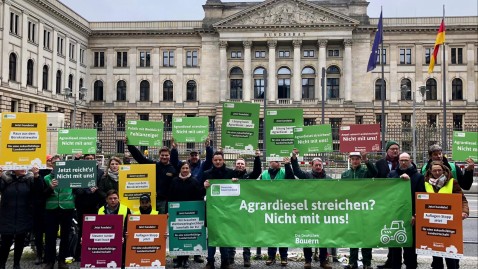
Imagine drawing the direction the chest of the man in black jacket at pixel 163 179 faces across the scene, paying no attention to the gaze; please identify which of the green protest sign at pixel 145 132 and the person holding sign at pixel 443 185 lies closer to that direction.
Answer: the person holding sign

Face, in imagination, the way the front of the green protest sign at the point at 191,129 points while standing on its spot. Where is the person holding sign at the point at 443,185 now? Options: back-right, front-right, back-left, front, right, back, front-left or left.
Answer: front-left

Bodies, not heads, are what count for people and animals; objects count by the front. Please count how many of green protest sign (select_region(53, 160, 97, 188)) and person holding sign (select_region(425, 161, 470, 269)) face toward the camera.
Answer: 2

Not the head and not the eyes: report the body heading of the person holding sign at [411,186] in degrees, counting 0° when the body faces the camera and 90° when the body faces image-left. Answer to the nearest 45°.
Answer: approximately 0°

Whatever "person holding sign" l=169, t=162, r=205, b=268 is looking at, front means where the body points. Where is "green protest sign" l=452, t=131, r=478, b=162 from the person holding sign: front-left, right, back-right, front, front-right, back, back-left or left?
left

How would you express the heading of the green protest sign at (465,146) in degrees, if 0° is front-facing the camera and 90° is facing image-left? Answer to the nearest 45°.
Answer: approximately 0°

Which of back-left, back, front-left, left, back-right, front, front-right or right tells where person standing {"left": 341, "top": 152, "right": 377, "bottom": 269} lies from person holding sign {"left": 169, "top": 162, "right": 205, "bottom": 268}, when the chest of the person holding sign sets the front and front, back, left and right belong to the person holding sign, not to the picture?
left

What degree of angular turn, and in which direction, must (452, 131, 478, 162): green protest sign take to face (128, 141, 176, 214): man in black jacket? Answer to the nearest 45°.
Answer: approximately 45° to its right
